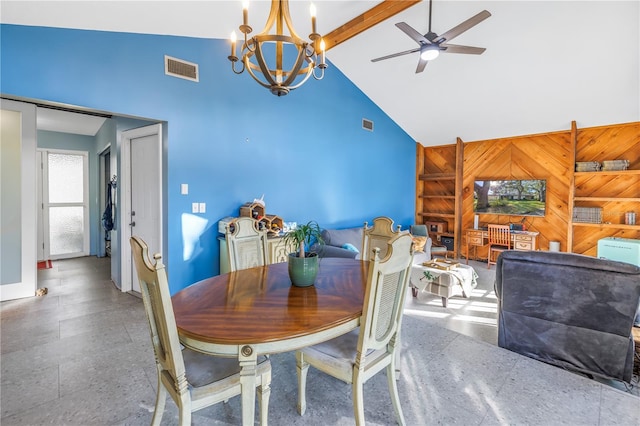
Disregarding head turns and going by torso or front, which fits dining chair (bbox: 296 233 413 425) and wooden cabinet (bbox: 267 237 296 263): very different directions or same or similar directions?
very different directions

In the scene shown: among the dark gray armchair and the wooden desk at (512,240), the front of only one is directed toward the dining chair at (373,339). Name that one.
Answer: the wooden desk

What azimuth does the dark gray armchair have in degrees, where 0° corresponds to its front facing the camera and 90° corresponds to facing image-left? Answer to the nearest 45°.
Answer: approximately 225°

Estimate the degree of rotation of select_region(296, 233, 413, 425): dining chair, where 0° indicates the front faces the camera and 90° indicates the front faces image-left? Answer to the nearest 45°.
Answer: approximately 135°

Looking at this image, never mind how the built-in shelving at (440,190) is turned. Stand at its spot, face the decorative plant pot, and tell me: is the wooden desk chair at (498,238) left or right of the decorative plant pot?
left

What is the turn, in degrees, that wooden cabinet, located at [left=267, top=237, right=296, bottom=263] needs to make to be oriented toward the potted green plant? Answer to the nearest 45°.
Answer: approximately 45° to its right

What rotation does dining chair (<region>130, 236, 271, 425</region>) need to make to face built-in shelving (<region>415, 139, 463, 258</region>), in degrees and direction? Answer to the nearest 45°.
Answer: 0° — it already faces it

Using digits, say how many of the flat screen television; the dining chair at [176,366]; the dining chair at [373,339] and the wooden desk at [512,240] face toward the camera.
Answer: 2
